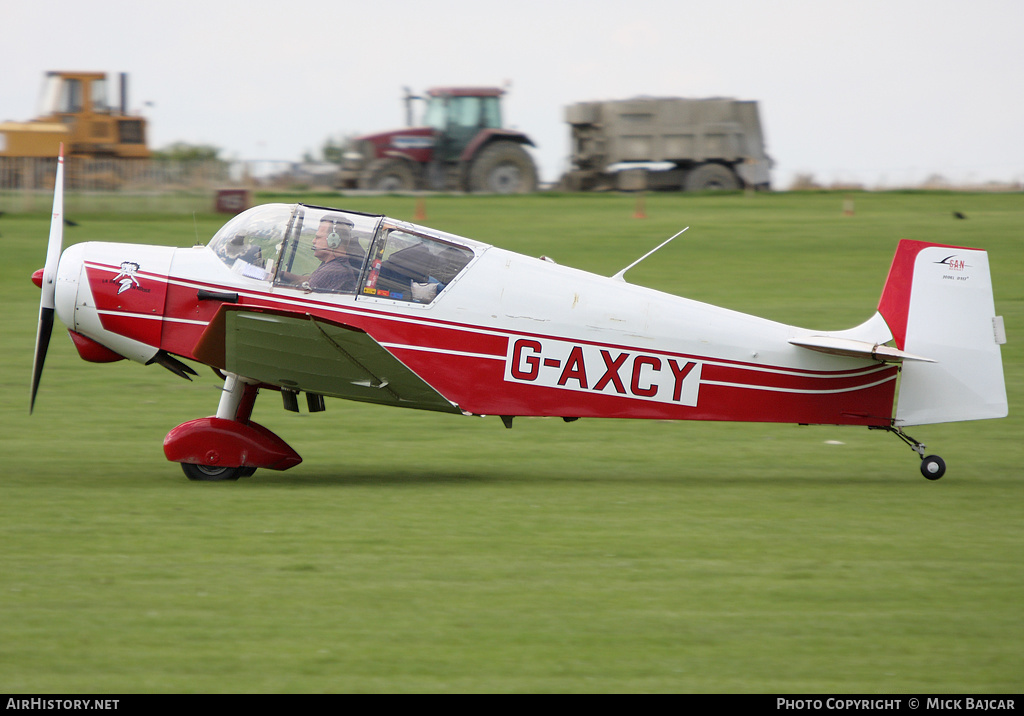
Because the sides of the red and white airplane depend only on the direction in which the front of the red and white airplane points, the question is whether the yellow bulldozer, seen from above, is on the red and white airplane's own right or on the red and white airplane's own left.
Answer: on the red and white airplane's own right

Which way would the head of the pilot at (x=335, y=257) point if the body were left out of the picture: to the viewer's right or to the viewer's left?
to the viewer's left

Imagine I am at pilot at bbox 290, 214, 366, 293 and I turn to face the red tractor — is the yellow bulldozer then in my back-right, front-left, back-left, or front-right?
front-left

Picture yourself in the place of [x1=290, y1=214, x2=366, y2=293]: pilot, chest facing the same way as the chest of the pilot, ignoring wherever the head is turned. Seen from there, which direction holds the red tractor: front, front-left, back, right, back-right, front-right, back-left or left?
right

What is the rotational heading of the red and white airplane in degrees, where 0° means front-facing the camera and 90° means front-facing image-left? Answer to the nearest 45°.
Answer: approximately 90°

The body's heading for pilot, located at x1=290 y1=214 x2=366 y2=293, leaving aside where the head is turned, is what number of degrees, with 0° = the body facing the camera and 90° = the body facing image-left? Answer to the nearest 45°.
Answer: approximately 90°

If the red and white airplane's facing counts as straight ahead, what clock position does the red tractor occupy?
The red tractor is roughly at 3 o'clock from the red and white airplane.

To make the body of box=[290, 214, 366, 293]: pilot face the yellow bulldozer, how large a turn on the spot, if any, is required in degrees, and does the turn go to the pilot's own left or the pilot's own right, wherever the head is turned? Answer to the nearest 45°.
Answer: approximately 90° to the pilot's own right
